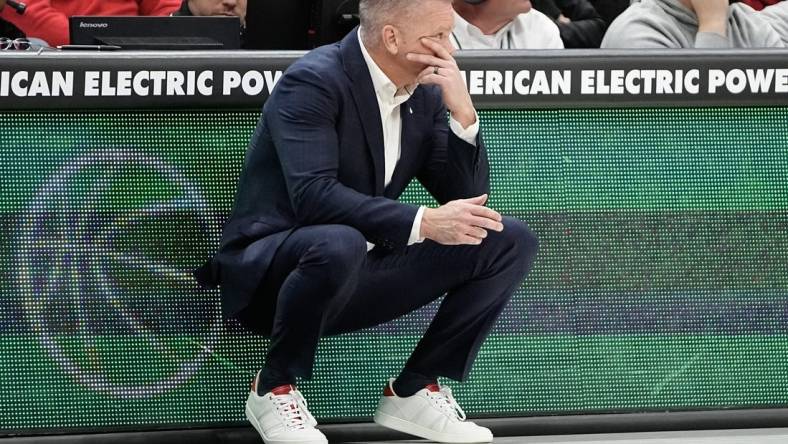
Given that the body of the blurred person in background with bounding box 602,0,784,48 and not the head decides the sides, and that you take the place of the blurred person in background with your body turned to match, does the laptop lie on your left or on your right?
on your right

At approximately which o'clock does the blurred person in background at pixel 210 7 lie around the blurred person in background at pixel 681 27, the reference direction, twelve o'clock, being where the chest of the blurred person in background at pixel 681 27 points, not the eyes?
the blurred person in background at pixel 210 7 is roughly at 3 o'clock from the blurred person in background at pixel 681 27.

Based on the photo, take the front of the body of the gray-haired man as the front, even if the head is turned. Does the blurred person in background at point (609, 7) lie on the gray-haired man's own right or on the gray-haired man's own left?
on the gray-haired man's own left

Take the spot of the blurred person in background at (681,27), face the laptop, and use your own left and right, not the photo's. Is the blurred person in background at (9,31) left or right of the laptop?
right

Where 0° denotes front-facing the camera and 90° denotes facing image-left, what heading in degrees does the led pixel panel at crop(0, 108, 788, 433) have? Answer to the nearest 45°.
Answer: approximately 0°

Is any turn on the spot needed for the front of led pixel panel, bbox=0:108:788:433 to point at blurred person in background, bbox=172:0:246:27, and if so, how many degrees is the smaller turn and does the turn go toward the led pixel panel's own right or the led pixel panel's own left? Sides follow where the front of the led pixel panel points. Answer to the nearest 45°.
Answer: approximately 135° to the led pixel panel's own right

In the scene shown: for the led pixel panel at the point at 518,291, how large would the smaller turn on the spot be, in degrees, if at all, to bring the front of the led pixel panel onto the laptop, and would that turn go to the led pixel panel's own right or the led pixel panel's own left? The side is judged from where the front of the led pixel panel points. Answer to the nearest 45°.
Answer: approximately 90° to the led pixel panel's own right

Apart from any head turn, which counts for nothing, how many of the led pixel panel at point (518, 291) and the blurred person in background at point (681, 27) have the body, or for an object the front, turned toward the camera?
2

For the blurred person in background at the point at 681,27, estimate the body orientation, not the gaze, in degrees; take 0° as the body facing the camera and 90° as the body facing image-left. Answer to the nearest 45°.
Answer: approximately 0°
